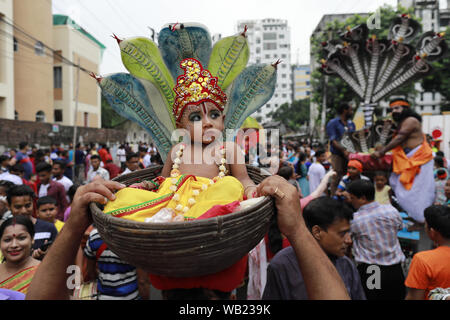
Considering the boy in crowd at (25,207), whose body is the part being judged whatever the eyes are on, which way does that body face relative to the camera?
toward the camera

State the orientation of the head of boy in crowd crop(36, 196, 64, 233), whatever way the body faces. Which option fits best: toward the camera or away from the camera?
toward the camera

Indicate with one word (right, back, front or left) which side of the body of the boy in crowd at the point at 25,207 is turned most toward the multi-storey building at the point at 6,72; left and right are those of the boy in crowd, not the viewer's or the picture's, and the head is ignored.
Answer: back

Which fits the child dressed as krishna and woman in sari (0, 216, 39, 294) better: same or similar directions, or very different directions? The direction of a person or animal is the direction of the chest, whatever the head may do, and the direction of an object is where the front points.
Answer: same or similar directions

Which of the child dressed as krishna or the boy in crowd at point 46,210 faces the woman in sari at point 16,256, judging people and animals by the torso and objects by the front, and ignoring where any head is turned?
the boy in crowd

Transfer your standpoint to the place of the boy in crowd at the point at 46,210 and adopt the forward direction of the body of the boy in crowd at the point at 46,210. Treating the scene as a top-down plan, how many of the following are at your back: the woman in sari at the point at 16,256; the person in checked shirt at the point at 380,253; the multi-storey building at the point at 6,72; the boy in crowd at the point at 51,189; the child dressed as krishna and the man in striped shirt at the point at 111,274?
2

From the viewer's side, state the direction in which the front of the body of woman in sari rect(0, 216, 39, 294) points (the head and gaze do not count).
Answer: toward the camera

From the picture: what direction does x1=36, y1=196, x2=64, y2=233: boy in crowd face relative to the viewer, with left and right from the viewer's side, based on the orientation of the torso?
facing the viewer

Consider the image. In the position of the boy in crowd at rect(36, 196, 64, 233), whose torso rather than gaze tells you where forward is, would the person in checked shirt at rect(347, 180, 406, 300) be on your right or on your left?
on your left

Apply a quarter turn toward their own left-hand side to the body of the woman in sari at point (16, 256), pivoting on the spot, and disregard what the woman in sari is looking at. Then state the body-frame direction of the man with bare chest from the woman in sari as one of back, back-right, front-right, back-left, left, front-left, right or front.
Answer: front

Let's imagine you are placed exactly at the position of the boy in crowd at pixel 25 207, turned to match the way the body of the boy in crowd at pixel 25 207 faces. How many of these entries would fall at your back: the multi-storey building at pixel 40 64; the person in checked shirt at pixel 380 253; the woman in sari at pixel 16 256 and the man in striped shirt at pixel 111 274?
1

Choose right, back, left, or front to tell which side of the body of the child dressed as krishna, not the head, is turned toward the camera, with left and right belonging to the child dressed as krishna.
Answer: front

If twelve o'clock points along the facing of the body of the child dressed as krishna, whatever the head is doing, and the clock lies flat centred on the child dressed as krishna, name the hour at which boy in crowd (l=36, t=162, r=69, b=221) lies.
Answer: The boy in crowd is roughly at 5 o'clock from the child dressed as krishna.

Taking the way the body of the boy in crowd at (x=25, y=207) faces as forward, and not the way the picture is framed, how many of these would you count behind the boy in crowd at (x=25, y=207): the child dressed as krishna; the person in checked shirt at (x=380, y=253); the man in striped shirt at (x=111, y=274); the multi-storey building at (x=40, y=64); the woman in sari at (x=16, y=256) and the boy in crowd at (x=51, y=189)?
2

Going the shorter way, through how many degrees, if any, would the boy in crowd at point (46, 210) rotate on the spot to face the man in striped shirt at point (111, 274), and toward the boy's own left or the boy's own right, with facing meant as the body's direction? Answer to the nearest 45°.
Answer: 0° — they already face them

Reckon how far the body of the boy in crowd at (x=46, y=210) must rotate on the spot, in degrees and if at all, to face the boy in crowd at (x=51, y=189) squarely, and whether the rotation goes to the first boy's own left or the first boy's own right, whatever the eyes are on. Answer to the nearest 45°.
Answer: approximately 180°

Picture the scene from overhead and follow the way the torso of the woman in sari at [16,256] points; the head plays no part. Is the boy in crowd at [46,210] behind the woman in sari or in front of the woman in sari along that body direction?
behind
